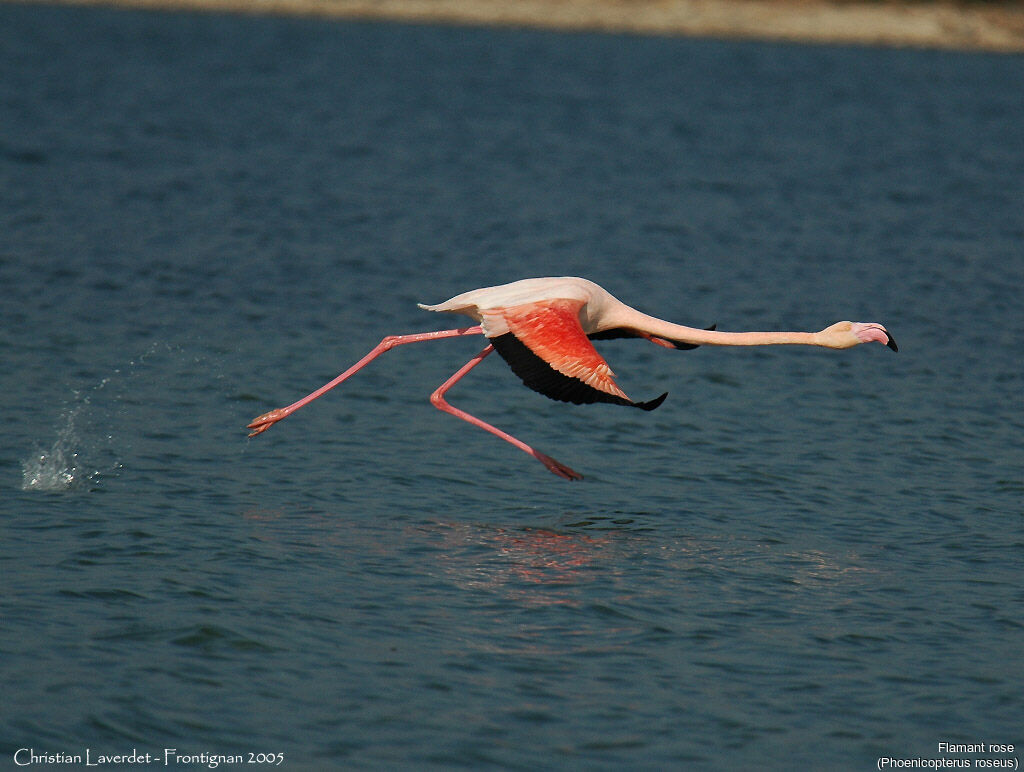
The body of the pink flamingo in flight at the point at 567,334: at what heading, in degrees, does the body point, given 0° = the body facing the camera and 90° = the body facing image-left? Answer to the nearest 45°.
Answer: approximately 270°

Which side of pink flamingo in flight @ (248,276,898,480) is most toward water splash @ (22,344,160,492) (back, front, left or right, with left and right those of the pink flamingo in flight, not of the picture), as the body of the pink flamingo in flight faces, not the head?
back

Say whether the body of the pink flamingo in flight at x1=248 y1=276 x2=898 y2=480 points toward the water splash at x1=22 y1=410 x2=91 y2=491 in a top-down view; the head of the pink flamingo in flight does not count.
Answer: no
